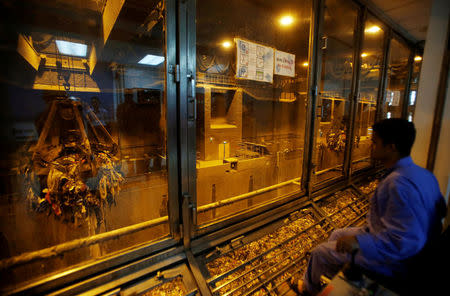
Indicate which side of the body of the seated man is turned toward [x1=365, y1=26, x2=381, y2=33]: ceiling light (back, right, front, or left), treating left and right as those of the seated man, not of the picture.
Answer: right

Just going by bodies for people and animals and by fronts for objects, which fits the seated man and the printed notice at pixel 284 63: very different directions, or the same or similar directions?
very different directions

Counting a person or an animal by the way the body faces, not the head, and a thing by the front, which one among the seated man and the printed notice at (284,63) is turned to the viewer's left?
the seated man

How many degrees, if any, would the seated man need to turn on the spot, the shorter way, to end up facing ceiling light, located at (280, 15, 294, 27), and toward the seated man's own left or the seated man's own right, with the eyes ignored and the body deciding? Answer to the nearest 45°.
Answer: approximately 45° to the seated man's own right

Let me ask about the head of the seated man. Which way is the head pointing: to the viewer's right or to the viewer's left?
to the viewer's left

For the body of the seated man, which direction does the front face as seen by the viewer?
to the viewer's left

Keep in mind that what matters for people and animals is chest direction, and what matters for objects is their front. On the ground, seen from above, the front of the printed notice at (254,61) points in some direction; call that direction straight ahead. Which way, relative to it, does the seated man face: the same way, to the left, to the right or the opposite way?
the opposite way

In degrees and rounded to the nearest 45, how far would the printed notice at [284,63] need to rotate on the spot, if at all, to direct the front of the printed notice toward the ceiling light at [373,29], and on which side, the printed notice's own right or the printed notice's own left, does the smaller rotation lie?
approximately 90° to the printed notice's own left

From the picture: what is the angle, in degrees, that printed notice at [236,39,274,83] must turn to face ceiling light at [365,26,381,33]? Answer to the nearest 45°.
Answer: approximately 90° to its left

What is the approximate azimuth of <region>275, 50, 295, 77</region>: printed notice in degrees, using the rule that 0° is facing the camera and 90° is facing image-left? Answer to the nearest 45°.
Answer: approximately 315°
